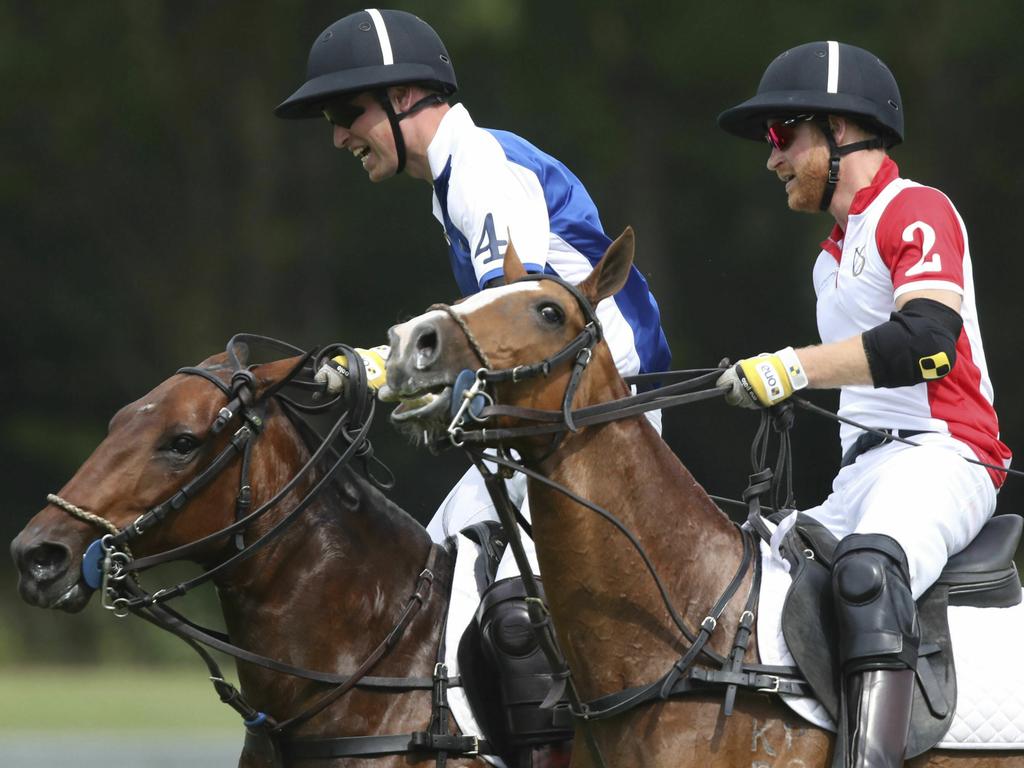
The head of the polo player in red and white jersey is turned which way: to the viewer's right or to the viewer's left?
to the viewer's left

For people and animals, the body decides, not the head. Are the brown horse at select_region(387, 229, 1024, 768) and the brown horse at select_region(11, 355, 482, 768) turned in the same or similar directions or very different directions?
same or similar directions

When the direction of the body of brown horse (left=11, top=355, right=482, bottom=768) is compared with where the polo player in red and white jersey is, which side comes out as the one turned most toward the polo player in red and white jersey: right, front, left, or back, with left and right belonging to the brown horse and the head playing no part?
back

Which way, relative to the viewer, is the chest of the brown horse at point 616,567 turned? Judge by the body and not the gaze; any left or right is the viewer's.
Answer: facing the viewer and to the left of the viewer

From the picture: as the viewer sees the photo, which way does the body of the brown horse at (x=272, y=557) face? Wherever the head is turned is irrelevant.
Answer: to the viewer's left

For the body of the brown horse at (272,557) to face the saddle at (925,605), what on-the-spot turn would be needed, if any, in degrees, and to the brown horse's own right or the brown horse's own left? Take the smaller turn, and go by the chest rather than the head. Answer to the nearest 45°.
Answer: approximately 135° to the brown horse's own left

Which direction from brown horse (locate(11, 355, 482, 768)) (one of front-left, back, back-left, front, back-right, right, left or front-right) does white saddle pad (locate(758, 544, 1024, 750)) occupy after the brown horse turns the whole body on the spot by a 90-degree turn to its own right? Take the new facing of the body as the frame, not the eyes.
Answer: back-right

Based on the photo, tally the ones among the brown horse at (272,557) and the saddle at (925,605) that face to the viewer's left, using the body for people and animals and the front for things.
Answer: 2

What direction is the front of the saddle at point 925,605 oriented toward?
to the viewer's left

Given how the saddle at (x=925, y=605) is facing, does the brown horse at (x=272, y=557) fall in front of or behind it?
in front
